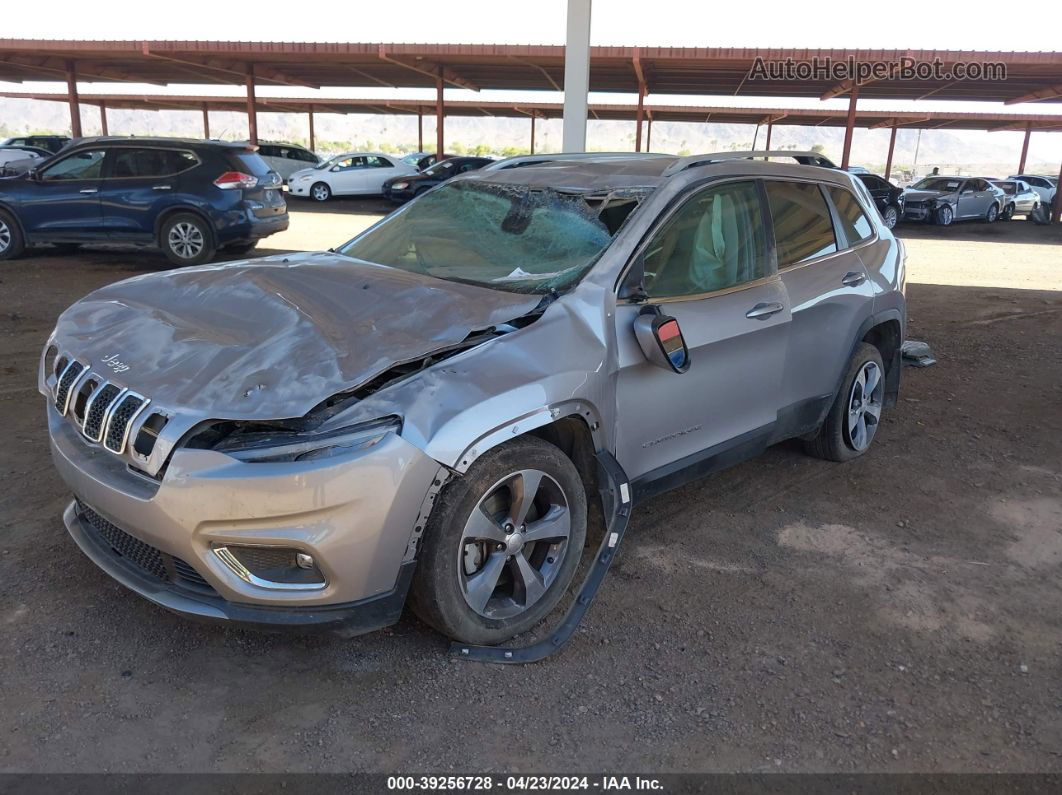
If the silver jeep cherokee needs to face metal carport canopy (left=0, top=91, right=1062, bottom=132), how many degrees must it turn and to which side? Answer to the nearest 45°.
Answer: approximately 135° to its right

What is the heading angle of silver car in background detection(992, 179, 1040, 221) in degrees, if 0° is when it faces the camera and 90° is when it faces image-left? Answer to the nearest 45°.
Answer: approximately 45°

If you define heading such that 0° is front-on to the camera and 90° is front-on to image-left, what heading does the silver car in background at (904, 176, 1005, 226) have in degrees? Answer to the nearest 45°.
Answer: approximately 45°

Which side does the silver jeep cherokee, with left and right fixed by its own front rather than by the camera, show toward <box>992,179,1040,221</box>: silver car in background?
back

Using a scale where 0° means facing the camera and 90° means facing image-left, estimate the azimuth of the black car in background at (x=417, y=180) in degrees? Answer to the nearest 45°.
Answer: approximately 45°

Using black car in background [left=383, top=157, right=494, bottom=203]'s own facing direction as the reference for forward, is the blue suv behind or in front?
in front

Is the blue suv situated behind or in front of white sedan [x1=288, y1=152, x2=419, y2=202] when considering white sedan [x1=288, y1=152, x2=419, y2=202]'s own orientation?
in front

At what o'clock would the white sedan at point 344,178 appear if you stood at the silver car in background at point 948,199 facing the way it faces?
The white sedan is roughly at 1 o'clock from the silver car in background.

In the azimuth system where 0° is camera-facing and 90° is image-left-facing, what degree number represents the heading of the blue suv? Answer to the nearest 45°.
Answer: approximately 135°

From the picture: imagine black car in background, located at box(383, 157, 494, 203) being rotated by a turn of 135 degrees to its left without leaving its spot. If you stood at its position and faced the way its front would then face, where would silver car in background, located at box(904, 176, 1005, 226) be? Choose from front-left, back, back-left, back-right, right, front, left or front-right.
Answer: front

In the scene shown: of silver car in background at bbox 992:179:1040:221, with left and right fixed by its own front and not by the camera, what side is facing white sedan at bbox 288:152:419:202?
front
